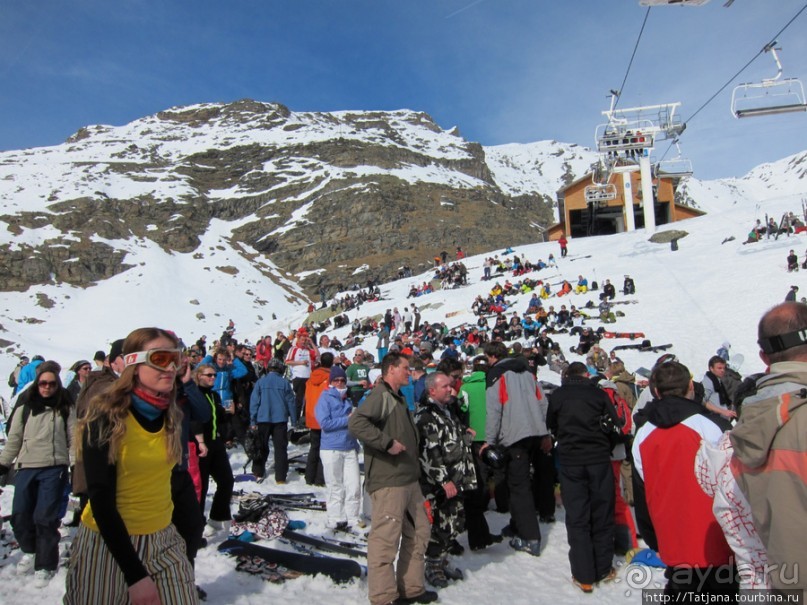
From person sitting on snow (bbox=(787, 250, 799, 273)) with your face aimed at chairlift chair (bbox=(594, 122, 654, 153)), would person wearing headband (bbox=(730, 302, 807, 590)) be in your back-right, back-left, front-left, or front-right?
back-left

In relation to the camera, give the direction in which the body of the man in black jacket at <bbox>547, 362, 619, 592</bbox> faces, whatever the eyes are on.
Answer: away from the camera

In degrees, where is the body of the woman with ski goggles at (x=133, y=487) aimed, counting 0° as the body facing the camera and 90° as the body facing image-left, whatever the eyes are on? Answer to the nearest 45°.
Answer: approximately 315°

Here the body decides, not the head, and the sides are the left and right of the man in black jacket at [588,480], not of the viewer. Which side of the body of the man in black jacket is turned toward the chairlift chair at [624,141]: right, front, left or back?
front

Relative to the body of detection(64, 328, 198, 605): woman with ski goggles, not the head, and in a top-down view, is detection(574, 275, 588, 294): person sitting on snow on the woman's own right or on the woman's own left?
on the woman's own left

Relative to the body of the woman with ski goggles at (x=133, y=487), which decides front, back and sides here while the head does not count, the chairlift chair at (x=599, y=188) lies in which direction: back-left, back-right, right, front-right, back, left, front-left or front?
left

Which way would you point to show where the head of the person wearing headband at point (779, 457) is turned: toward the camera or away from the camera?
away from the camera
